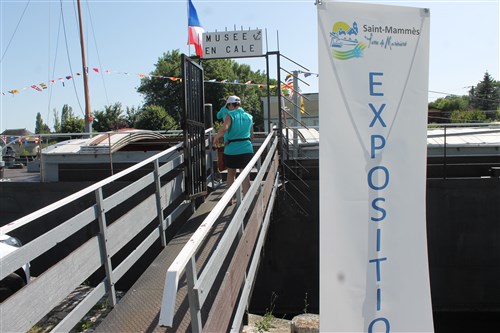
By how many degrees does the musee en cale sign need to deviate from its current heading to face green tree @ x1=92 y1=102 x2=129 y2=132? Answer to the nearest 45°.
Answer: approximately 180°

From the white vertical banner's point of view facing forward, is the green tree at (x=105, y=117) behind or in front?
behind

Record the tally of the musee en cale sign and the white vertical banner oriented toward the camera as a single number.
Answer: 2

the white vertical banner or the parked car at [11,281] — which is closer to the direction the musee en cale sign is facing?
the white vertical banner

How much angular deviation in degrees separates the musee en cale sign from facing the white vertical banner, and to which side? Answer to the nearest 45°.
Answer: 0° — it already faces it

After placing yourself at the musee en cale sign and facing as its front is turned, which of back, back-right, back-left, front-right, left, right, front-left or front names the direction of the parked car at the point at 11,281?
front-right

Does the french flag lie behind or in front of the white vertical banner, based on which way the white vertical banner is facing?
behind

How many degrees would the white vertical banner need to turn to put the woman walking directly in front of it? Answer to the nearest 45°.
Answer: approximately 135° to its right

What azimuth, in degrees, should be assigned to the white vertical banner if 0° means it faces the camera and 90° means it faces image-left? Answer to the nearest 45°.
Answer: approximately 0°
